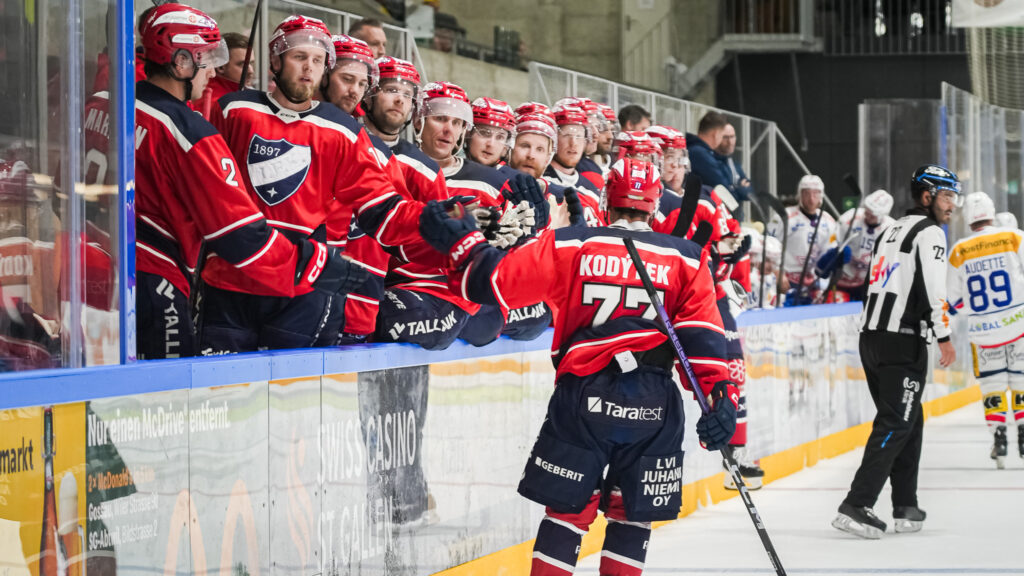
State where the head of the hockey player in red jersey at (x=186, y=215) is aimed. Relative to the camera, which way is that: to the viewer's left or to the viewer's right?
to the viewer's right

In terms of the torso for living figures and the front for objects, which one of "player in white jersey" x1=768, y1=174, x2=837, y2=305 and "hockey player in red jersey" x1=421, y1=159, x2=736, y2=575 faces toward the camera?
the player in white jersey

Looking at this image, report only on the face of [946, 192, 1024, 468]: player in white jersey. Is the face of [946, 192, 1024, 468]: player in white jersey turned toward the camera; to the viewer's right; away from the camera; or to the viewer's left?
away from the camera

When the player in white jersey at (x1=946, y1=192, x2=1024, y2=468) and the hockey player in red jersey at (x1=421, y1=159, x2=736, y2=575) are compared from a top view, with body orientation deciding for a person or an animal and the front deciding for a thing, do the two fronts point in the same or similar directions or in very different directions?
same or similar directions

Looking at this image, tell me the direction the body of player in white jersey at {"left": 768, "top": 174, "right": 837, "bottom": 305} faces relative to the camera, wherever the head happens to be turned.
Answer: toward the camera

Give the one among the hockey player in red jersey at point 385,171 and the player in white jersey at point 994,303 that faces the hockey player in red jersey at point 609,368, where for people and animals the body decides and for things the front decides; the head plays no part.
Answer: the hockey player in red jersey at point 385,171

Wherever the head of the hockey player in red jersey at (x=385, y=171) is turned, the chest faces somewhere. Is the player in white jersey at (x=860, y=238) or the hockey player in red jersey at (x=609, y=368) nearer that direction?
the hockey player in red jersey

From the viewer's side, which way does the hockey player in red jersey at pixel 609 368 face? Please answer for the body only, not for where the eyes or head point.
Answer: away from the camera

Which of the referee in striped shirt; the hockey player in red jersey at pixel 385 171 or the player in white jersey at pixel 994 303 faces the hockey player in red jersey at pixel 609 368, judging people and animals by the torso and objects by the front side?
the hockey player in red jersey at pixel 385 171

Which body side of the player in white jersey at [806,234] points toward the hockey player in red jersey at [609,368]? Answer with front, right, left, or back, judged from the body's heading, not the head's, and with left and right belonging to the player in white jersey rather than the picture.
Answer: front

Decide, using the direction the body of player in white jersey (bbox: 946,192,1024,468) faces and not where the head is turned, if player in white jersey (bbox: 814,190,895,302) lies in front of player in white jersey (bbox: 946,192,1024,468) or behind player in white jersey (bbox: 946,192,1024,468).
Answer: in front

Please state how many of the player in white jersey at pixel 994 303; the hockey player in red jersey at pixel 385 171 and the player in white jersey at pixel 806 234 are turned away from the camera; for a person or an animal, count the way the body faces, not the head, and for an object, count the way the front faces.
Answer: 1

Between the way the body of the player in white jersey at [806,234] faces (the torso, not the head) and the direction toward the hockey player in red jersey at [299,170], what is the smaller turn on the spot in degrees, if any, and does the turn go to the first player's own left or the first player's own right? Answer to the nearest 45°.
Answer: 0° — they already face them

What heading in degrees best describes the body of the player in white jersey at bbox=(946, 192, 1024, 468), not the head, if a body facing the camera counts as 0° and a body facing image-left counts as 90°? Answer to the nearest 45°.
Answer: approximately 180°

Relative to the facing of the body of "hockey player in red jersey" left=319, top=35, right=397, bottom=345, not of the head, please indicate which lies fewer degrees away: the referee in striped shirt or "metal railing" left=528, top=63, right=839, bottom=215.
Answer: the referee in striped shirt

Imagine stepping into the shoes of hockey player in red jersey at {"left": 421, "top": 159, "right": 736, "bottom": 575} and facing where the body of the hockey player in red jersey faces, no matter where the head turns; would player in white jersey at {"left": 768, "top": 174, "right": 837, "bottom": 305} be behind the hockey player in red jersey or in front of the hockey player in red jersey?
in front
